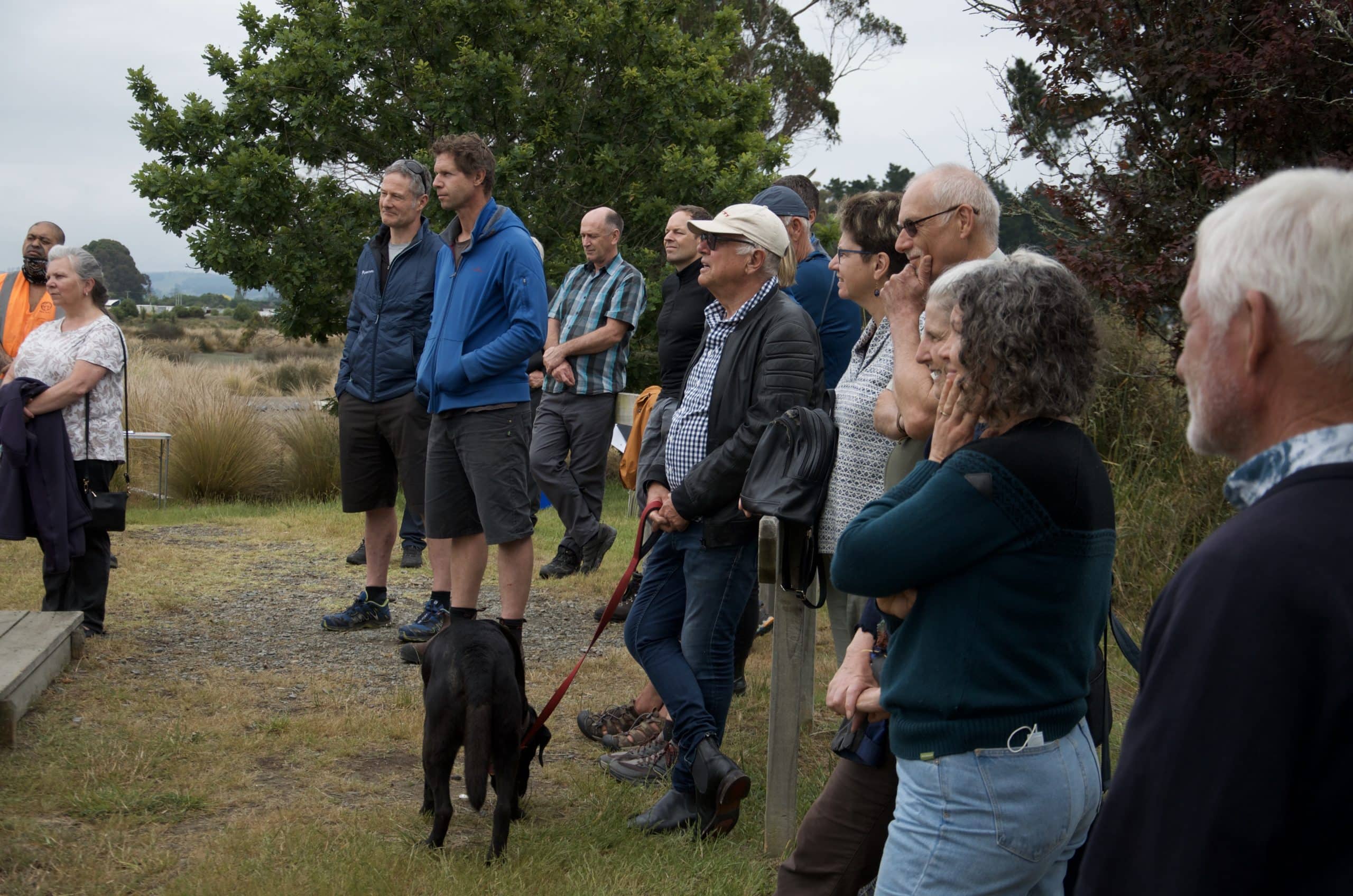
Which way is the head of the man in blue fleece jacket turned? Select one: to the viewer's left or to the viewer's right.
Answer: to the viewer's left

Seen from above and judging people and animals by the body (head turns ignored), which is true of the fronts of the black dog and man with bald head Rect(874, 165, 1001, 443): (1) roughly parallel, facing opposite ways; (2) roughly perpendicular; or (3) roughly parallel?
roughly perpendicular

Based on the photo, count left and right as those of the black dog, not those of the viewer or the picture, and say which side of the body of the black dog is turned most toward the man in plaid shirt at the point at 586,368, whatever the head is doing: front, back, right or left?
front

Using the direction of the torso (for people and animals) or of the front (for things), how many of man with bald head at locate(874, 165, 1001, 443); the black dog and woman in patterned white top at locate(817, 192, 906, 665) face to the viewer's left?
2

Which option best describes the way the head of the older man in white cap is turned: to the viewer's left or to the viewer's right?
to the viewer's left

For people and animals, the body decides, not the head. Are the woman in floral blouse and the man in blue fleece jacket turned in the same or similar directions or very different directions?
same or similar directions

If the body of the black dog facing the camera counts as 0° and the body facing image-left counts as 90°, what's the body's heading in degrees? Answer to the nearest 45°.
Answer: approximately 180°

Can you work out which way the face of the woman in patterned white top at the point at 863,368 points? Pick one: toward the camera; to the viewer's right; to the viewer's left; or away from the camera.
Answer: to the viewer's left

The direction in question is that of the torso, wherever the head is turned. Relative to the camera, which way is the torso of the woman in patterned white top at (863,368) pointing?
to the viewer's left

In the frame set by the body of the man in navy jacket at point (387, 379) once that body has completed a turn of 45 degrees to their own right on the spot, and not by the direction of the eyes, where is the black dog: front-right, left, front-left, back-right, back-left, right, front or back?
left

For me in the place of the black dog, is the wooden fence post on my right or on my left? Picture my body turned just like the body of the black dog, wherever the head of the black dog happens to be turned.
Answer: on my right

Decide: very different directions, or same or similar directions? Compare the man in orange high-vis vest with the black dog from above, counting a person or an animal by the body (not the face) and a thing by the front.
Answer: very different directions

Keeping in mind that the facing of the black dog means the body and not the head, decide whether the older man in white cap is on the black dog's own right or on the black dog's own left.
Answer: on the black dog's own right

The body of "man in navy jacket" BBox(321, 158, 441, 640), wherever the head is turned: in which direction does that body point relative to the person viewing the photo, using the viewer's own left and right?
facing the viewer and to the left of the viewer

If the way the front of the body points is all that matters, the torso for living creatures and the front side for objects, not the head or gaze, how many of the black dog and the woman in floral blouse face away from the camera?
1
